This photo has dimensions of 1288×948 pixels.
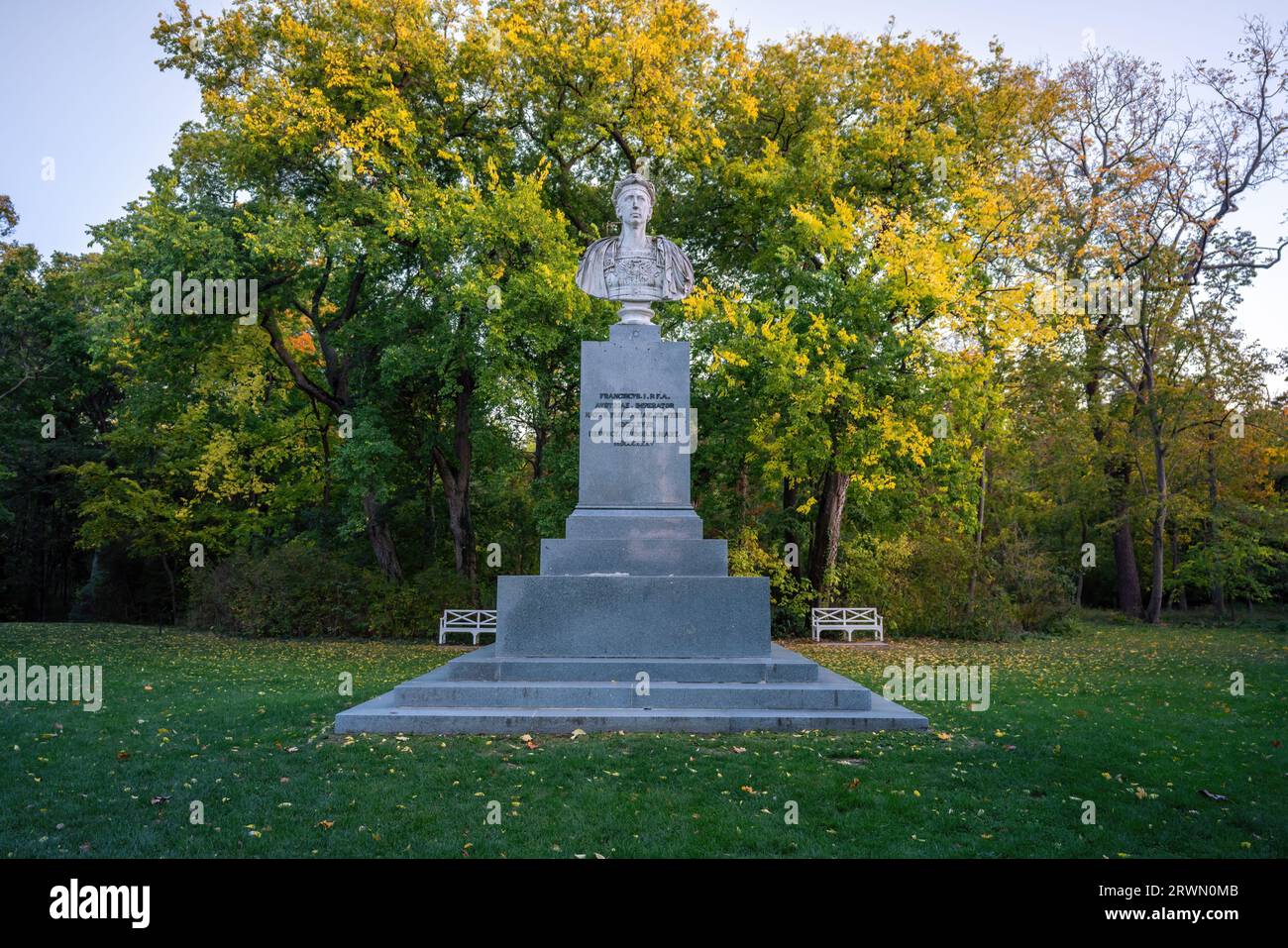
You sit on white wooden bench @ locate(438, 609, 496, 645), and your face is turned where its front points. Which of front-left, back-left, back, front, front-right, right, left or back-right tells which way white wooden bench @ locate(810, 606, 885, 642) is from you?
left

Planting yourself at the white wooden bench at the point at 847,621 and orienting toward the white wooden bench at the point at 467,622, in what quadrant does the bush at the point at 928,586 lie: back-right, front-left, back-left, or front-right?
back-right

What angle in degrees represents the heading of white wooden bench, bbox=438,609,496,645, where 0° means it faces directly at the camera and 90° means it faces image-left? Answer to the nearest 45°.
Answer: approximately 0°

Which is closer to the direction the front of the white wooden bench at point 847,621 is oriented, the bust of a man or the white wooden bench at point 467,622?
the bust of a man

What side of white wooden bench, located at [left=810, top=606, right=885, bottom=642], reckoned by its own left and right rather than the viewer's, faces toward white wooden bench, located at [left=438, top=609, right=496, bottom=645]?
right

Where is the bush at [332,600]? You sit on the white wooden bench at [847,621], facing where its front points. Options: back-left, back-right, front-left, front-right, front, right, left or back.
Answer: right

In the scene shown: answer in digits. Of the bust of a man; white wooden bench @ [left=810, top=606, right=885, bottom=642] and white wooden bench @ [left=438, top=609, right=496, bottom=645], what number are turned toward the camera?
3

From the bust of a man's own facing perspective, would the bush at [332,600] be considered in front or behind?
behind
